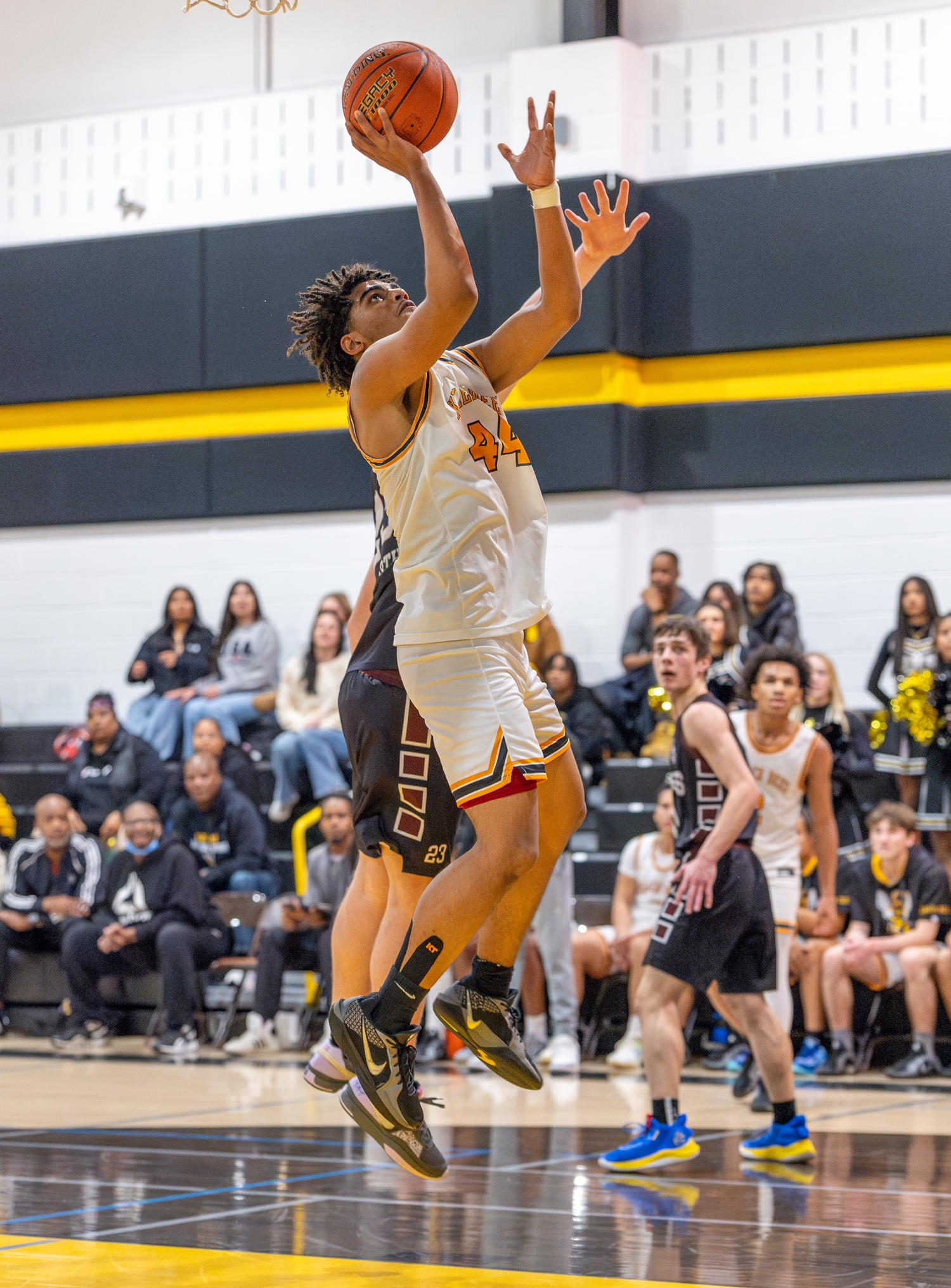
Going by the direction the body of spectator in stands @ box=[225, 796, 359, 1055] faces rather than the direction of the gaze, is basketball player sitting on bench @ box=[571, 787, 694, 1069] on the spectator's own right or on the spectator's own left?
on the spectator's own left

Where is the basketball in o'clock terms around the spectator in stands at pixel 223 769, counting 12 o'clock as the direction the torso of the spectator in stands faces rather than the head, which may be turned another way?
The basketball is roughly at 12 o'clock from the spectator in stands.

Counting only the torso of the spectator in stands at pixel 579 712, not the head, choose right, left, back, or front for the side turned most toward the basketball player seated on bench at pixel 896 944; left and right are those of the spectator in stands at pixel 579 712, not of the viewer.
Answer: left

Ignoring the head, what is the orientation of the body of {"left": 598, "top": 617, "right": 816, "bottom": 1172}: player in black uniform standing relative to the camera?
to the viewer's left

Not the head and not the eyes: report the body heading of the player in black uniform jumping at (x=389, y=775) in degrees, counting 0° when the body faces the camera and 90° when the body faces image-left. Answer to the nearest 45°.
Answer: approximately 315°

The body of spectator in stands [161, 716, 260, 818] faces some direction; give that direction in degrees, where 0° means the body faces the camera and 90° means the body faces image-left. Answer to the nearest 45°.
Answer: approximately 0°

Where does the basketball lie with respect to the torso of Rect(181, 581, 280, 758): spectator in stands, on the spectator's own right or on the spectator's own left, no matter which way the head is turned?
on the spectator's own left
